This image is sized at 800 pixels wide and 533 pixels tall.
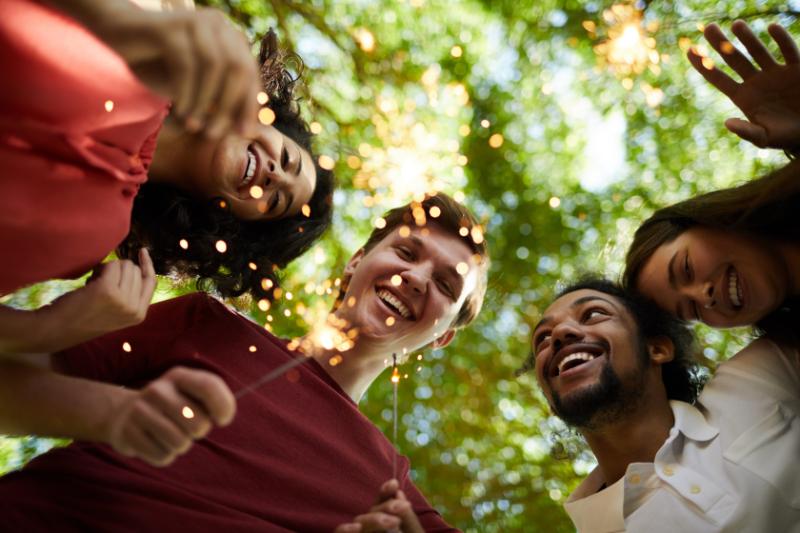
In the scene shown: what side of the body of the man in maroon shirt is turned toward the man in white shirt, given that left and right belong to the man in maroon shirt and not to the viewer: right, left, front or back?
left

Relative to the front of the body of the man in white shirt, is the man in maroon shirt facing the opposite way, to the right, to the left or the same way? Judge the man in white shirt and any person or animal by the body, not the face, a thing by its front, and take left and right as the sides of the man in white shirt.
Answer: to the left

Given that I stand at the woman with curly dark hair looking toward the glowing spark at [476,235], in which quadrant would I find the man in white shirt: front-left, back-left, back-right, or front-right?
front-right

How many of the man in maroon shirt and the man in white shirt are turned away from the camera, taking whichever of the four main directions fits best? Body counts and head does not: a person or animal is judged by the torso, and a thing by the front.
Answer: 0

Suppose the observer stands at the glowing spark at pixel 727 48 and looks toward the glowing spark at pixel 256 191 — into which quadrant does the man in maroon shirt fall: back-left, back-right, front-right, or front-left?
front-left

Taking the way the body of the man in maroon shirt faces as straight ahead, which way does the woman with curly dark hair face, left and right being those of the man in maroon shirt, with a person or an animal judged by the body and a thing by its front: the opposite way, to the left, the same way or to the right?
the same way

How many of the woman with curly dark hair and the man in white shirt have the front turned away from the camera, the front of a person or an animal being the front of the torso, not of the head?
0

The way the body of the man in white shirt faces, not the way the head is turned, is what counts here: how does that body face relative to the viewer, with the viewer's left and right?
facing the viewer and to the left of the viewer

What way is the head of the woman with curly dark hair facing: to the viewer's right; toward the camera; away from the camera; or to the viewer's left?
toward the camera

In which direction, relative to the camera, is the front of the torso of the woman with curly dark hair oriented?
toward the camera
